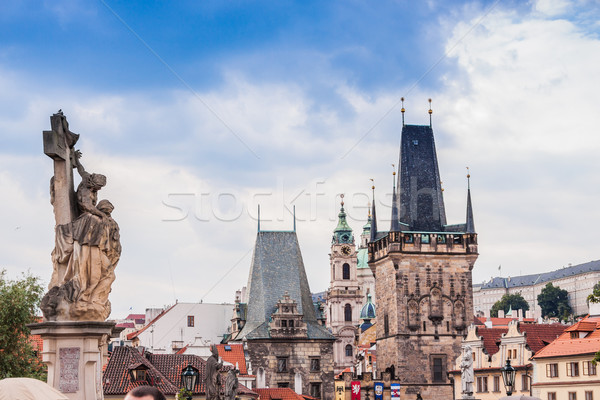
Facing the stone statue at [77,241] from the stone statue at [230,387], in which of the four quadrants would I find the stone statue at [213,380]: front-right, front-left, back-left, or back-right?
front-right

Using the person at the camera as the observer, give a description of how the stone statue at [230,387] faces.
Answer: facing to the right of the viewer

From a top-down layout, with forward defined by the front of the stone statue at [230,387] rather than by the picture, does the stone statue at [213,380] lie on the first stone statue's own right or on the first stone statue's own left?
on the first stone statue's own right

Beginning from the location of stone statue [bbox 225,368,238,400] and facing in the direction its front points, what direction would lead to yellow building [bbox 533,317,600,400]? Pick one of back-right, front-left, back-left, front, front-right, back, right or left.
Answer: front-left

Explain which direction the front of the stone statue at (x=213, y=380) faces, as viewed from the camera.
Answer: facing to the right of the viewer

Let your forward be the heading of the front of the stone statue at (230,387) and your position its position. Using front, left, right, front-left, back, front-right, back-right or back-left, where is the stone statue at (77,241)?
right

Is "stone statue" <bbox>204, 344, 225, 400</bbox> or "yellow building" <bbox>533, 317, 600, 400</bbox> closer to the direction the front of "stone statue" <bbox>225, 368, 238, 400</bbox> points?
the yellow building

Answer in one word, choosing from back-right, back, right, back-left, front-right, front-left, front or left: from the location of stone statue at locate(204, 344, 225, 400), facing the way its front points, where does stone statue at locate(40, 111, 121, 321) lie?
right

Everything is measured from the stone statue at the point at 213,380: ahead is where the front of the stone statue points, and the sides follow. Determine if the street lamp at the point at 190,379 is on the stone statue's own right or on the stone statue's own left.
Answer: on the stone statue's own right

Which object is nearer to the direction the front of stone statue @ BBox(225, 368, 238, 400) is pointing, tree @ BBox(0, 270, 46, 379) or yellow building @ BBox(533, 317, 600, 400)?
the yellow building

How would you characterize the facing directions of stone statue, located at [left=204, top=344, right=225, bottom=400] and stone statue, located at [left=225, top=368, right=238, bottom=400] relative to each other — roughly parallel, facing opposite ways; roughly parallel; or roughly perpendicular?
roughly parallel

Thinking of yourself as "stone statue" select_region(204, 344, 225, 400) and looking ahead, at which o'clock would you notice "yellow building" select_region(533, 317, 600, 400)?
The yellow building is roughly at 10 o'clock from the stone statue.
